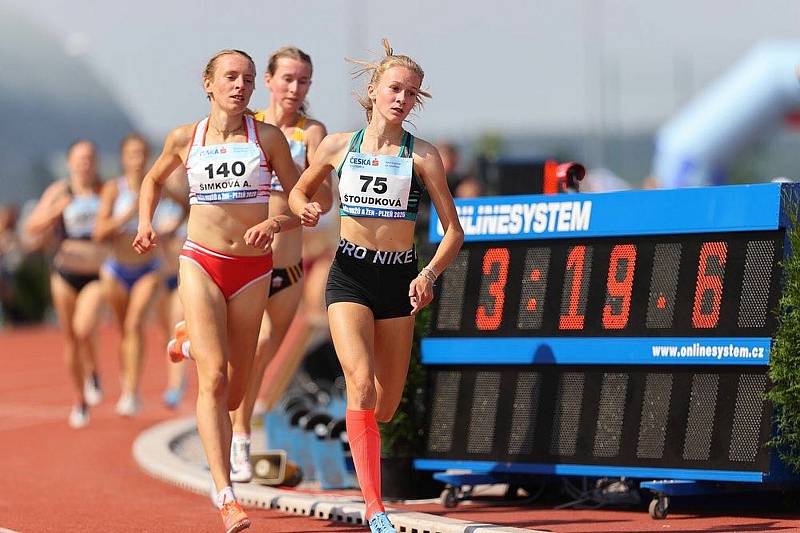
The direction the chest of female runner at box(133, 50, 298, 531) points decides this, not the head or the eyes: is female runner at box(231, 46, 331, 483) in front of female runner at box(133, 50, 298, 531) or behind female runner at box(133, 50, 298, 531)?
behind

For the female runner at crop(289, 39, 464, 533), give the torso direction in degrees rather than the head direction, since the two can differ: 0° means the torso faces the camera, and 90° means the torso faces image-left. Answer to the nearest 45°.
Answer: approximately 0°

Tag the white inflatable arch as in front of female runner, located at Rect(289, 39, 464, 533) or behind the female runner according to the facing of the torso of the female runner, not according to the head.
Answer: behind

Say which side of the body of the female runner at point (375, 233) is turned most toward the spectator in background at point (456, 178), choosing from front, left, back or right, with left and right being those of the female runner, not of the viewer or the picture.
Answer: back

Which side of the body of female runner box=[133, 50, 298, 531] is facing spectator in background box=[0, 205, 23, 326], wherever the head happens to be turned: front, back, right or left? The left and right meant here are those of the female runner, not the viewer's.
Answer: back

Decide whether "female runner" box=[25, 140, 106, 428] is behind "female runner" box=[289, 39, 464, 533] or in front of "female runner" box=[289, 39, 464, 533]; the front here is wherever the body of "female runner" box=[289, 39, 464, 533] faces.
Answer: behind

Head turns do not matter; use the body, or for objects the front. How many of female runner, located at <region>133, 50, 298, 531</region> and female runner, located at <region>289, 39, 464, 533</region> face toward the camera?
2
